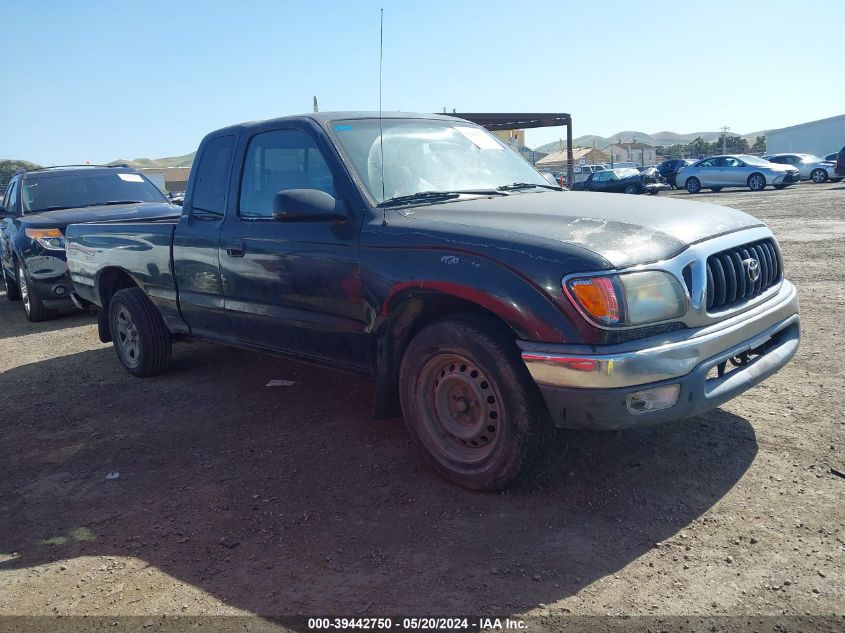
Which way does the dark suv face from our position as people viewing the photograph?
facing the viewer and to the right of the viewer

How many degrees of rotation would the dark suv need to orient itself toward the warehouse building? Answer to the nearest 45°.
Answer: approximately 90° to its left

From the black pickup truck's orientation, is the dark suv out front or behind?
behind

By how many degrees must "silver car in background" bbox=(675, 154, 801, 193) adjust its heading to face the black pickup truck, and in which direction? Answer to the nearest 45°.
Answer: approximately 45° to its right

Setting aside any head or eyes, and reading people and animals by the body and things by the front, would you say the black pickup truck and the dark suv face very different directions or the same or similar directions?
same or similar directions

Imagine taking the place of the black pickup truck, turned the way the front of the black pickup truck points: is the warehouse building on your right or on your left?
on your left

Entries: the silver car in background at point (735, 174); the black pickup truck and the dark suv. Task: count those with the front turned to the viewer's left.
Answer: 0

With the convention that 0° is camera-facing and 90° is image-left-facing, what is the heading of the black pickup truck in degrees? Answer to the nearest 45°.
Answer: approximately 315°
